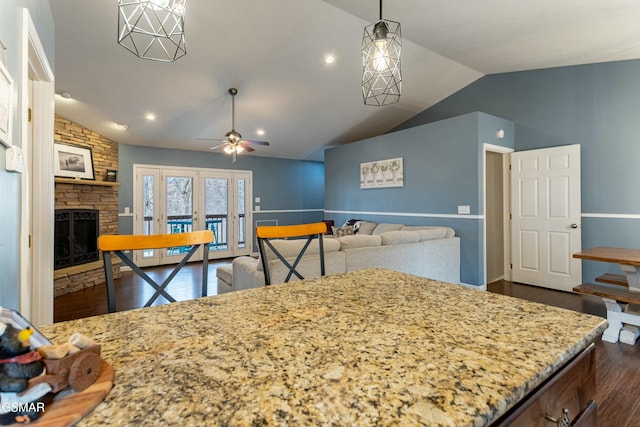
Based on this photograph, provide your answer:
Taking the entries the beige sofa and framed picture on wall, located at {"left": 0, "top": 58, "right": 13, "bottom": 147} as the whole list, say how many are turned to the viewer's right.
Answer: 1

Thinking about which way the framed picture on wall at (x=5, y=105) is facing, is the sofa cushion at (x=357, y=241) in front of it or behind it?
in front

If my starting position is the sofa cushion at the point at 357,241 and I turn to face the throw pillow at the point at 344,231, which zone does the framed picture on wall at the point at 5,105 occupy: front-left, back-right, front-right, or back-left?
back-left

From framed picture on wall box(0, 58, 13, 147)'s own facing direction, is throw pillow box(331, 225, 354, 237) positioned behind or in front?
in front

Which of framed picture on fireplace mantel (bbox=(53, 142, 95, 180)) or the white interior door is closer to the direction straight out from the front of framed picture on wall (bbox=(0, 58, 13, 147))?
the white interior door

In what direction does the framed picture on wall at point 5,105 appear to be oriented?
to the viewer's right

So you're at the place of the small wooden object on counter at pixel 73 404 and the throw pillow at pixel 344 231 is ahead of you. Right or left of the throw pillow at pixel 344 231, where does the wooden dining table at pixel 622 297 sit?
right

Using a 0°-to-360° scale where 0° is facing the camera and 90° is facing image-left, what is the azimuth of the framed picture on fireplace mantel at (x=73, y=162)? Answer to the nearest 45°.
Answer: approximately 315°

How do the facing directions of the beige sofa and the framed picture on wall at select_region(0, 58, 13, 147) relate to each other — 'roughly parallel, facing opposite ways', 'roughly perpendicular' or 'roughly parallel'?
roughly perpendicular

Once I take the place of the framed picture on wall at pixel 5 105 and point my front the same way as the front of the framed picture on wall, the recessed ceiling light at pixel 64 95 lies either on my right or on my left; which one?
on my left

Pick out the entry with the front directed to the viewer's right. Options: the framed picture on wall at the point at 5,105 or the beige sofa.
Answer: the framed picture on wall
